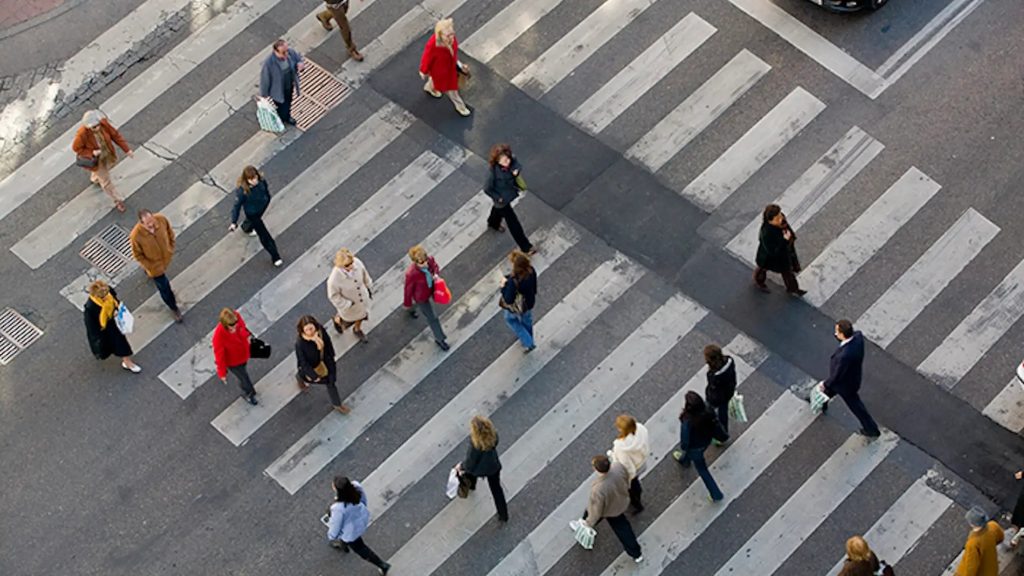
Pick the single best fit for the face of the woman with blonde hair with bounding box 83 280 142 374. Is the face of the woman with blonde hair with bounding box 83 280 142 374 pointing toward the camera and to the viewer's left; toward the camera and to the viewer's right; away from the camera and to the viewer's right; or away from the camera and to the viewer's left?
toward the camera and to the viewer's right

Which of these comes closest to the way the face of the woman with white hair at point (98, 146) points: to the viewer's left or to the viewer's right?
to the viewer's right

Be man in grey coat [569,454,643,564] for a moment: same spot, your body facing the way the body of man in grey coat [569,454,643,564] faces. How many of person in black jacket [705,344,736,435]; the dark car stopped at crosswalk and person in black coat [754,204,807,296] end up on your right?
3

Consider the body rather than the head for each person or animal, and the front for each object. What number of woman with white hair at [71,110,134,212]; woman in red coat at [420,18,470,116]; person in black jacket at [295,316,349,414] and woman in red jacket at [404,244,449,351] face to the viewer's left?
0

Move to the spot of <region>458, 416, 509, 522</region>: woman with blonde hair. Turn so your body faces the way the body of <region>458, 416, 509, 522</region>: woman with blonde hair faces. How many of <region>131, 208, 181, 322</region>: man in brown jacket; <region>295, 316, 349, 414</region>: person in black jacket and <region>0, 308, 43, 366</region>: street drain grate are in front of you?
3

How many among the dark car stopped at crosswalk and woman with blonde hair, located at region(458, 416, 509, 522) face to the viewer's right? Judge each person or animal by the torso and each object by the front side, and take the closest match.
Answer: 0

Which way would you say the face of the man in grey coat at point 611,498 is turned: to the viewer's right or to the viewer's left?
to the viewer's left

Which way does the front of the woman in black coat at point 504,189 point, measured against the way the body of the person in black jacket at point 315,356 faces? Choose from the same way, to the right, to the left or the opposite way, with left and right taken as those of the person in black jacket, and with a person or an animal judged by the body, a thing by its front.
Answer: the same way

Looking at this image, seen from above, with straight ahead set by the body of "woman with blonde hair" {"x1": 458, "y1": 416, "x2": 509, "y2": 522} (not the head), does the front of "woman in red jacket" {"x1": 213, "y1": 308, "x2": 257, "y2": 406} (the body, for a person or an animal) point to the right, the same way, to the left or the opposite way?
the opposite way

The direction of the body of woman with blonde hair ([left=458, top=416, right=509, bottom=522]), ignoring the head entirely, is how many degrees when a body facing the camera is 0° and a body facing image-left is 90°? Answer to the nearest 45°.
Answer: approximately 135°

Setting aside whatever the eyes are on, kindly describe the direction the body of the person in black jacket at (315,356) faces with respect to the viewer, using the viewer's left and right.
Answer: facing the viewer and to the right of the viewer

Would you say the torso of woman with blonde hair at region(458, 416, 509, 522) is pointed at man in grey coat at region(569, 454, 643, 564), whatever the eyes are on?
no

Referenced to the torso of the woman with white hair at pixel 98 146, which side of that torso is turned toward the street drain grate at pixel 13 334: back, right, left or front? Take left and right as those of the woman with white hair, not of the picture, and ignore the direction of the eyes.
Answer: right

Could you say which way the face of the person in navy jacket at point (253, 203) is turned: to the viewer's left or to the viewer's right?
to the viewer's right

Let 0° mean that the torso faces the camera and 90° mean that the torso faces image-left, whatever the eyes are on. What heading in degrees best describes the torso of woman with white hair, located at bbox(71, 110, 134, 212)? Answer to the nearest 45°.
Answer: approximately 315°
